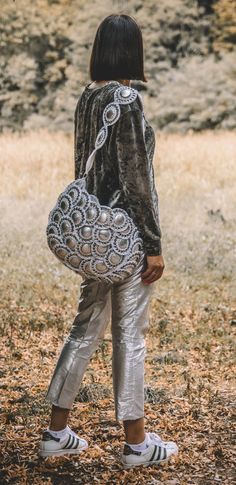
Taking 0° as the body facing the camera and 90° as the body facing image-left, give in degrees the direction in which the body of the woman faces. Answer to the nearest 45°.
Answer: approximately 225°
